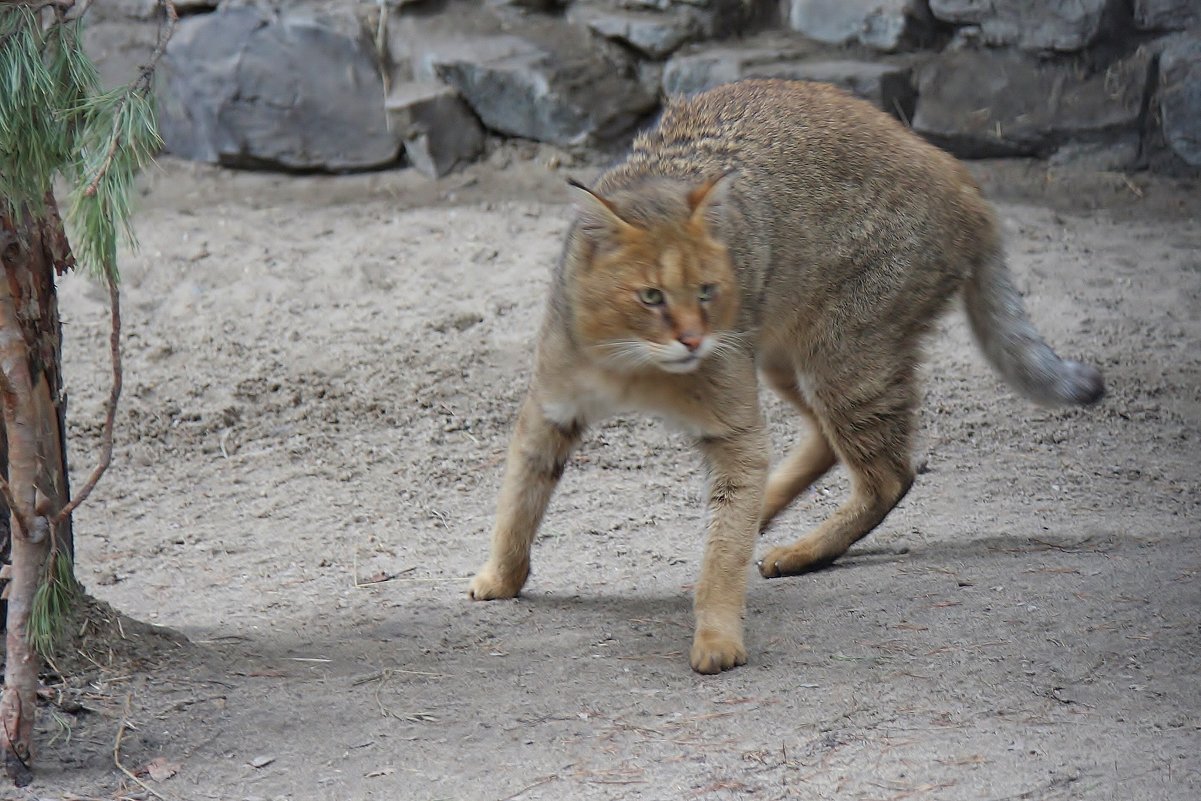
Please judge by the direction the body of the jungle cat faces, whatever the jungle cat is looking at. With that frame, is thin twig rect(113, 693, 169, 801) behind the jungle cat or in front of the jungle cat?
in front

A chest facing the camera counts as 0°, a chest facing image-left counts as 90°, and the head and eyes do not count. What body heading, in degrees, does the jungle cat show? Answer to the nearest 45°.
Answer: approximately 45°

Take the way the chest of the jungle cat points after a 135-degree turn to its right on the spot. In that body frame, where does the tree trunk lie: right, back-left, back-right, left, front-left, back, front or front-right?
back-left
